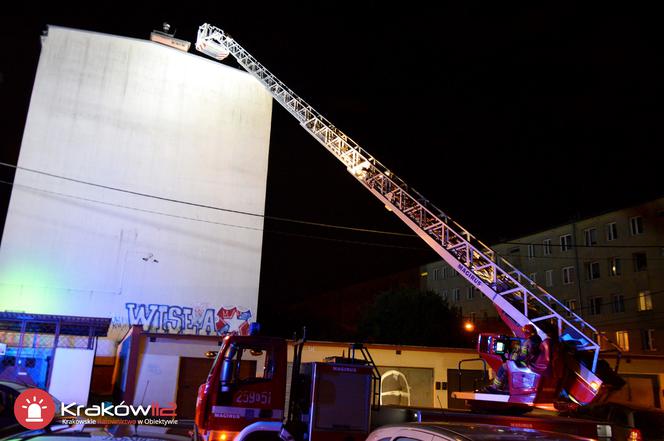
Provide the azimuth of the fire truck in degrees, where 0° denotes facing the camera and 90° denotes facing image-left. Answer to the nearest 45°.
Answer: approximately 90°

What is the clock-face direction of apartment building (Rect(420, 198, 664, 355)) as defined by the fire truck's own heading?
The apartment building is roughly at 4 o'clock from the fire truck.

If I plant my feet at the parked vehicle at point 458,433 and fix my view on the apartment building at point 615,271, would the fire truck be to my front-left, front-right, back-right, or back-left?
front-left

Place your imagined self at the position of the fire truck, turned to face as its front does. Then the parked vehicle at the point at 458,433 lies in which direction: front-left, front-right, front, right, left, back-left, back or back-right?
left

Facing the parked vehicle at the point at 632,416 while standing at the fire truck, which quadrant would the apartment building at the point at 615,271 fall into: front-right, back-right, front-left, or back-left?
front-left
